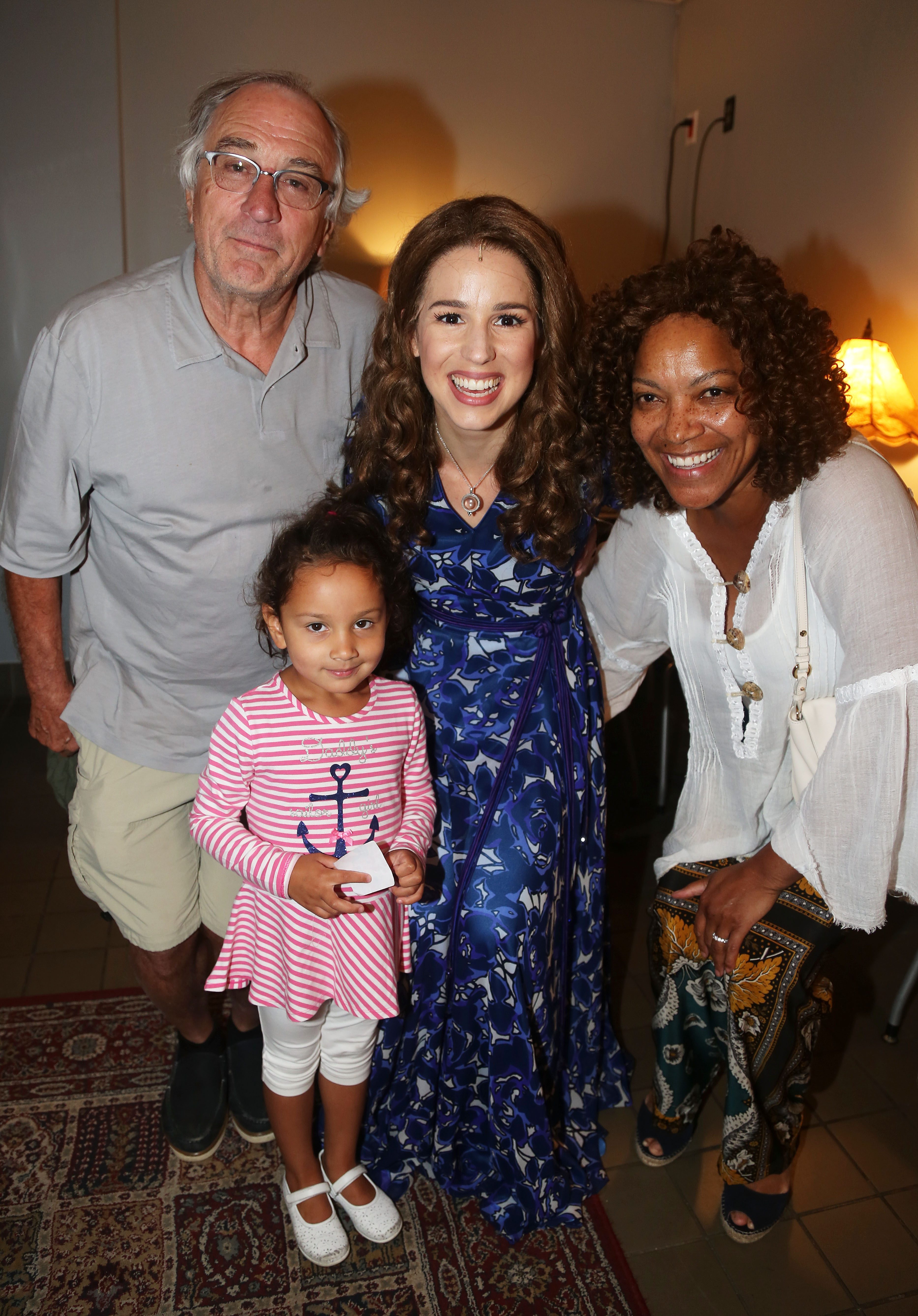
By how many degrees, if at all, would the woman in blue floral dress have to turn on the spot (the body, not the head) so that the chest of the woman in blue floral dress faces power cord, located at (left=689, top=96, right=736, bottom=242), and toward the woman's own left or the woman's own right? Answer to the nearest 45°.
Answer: approximately 180°

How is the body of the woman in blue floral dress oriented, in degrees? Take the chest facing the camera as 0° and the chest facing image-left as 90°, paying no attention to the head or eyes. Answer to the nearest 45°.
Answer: approximately 0°

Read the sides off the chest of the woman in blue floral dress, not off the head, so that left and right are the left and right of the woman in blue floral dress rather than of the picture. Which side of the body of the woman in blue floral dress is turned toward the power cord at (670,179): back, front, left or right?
back

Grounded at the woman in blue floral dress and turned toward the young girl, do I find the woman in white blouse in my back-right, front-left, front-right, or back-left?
back-left
